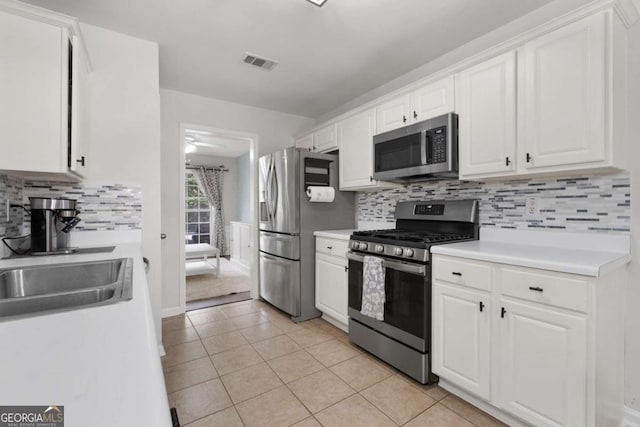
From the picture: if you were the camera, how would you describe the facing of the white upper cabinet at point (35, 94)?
facing to the right of the viewer

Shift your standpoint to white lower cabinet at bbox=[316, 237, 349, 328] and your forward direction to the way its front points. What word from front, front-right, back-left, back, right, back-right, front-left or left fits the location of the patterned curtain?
right

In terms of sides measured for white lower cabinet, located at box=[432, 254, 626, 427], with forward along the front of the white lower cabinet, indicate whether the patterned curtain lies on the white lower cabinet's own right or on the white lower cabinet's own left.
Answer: on the white lower cabinet's own right

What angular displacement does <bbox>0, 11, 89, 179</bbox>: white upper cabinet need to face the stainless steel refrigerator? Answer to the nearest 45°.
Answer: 0° — it already faces it

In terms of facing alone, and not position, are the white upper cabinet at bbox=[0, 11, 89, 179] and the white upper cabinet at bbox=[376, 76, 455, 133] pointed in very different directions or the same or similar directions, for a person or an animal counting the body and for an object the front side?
very different directions

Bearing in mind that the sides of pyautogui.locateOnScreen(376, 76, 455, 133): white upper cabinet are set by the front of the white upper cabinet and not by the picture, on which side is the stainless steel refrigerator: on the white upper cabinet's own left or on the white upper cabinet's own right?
on the white upper cabinet's own right

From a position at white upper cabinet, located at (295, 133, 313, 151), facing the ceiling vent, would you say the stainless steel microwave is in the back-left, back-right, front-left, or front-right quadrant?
front-left

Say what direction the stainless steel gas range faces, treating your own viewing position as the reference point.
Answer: facing the viewer and to the left of the viewer

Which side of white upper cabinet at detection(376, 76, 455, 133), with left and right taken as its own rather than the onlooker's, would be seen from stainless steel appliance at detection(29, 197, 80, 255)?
front

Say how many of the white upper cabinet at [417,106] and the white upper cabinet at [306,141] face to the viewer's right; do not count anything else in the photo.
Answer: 0
